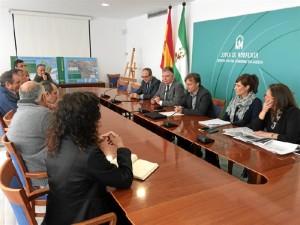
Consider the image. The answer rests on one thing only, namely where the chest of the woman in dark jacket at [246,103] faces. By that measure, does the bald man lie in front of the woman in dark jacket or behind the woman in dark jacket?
in front

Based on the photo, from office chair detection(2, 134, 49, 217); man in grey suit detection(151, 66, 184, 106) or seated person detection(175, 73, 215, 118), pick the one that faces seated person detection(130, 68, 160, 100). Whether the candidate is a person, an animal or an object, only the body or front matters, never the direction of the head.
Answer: the office chair

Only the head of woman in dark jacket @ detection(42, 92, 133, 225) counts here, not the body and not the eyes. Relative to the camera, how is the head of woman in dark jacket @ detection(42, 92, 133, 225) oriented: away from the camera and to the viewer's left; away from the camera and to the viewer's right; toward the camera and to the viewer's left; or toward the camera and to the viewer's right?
away from the camera and to the viewer's right

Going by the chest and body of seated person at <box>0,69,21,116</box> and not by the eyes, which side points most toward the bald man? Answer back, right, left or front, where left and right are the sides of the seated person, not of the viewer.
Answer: right

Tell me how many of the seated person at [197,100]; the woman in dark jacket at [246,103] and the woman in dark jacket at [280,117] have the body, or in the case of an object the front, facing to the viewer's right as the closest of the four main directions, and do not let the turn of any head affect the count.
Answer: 0

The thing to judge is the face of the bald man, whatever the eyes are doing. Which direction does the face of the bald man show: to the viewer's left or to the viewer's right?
to the viewer's right

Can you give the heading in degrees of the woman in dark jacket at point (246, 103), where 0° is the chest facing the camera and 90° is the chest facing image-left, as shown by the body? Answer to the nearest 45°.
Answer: approximately 45°

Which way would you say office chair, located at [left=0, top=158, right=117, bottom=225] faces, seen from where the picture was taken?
facing away from the viewer and to the right of the viewer

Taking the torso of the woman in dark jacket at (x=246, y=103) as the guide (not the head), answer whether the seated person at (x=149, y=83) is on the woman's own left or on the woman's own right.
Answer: on the woman's own right

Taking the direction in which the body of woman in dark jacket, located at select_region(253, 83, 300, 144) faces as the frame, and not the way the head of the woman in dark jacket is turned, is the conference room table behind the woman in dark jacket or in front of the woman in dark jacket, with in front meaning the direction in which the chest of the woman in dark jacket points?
in front

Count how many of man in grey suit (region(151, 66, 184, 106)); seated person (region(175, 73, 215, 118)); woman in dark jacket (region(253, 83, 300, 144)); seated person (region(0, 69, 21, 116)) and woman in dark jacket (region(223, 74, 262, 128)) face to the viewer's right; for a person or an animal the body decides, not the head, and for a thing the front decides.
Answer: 1

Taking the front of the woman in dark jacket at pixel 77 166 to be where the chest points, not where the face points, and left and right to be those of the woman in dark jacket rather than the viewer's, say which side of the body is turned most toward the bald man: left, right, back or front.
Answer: left

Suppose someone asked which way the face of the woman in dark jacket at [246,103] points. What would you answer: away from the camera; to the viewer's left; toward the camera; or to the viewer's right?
to the viewer's left

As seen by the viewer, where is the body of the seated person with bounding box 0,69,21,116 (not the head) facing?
to the viewer's right

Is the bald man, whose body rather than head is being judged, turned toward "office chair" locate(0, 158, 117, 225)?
no

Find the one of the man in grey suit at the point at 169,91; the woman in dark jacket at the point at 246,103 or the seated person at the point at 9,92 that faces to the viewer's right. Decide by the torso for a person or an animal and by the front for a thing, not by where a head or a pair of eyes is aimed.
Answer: the seated person

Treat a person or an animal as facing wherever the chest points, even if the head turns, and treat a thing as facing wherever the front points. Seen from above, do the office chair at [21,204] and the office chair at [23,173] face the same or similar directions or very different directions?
same or similar directions

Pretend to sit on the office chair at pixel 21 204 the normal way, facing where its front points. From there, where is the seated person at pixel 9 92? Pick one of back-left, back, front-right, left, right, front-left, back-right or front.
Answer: front-left

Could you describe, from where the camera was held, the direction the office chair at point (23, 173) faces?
facing away from the viewer and to the right of the viewer

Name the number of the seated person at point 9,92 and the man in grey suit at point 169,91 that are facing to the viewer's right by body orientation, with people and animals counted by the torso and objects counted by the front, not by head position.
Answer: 1

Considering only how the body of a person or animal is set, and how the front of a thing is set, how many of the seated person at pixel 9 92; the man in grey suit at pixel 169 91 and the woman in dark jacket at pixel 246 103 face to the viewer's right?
1

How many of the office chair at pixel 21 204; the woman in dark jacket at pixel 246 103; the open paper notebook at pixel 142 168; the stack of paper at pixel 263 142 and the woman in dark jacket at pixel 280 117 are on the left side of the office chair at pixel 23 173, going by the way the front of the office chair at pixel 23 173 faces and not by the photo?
0
